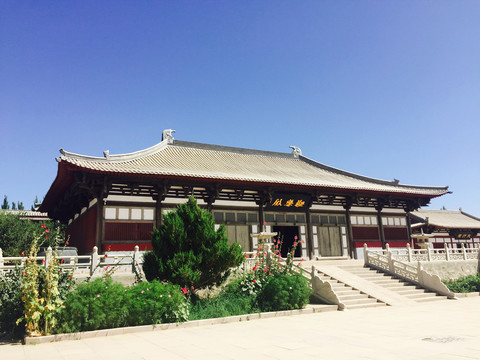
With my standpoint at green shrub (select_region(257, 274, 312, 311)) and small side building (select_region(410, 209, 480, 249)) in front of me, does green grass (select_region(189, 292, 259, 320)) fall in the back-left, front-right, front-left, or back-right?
back-left

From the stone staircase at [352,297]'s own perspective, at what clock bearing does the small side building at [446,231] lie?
The small side building is roughly at 8 o'clock from the stone staircase.

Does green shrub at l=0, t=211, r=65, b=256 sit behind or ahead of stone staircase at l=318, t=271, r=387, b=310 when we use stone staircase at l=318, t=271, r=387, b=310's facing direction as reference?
behind

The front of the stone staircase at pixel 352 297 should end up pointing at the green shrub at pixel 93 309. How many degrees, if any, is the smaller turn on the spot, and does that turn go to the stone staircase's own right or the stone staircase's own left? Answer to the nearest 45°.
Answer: approximately 90° to the stone staircase's own right

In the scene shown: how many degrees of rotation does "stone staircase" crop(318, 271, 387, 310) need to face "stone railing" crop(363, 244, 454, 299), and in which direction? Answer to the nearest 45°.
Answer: approximately 90° to its left

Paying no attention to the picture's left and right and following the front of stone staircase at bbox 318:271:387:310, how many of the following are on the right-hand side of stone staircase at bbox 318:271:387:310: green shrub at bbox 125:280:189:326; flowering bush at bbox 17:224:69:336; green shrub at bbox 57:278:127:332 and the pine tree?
4

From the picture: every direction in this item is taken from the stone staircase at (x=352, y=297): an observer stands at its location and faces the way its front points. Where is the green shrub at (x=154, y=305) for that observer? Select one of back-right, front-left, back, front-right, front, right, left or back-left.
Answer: right

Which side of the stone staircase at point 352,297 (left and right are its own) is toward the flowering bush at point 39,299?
right

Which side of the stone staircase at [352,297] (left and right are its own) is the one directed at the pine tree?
right

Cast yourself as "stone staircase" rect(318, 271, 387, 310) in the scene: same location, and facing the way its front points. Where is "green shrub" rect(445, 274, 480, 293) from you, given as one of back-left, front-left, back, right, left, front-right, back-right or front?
left

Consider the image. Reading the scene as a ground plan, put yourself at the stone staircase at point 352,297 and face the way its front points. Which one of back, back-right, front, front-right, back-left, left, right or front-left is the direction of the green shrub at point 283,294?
right

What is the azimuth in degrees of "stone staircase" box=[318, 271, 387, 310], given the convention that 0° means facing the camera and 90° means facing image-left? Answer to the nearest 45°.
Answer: approximately 315°

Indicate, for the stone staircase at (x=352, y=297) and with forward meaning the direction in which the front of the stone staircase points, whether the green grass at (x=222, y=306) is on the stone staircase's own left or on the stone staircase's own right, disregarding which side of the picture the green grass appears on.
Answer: on the stone staircase's own right

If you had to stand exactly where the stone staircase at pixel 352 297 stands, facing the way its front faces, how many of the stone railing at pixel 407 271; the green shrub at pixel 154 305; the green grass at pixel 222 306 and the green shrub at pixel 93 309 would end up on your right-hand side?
3
